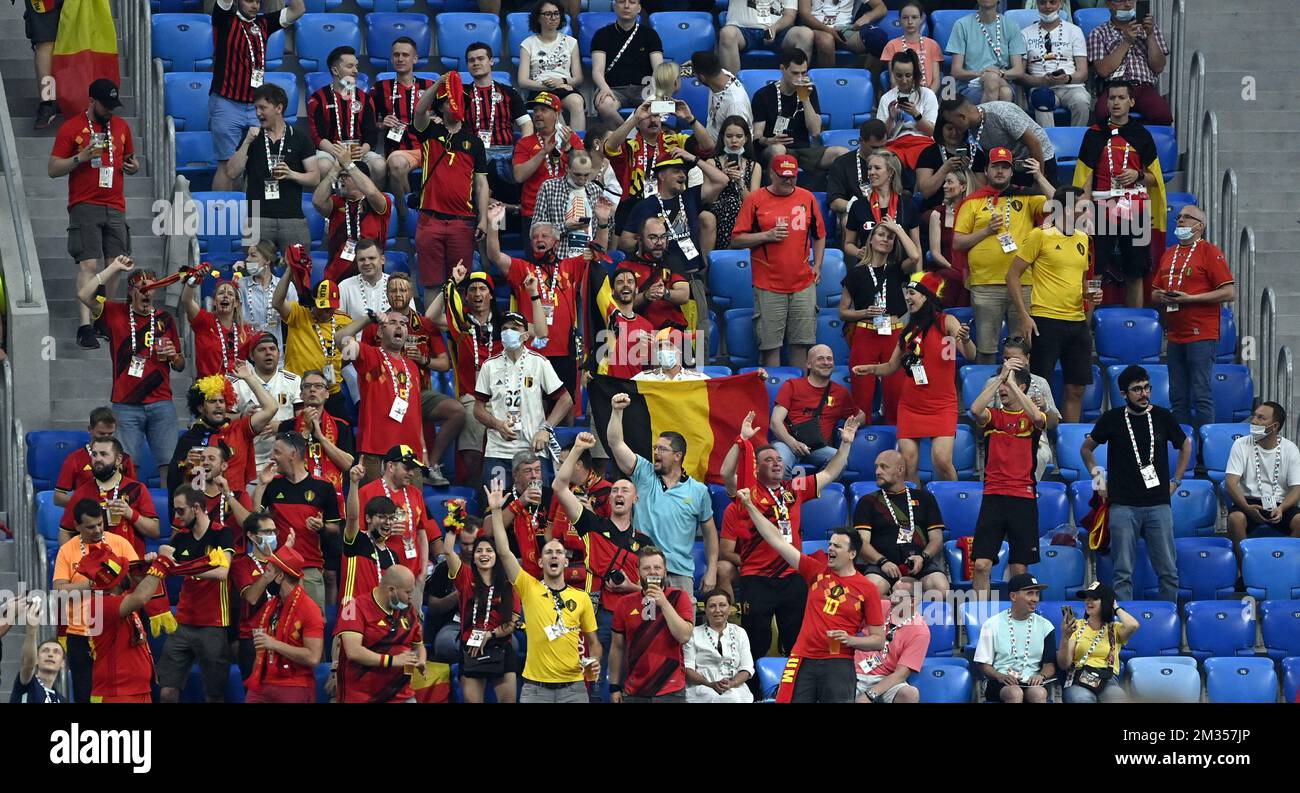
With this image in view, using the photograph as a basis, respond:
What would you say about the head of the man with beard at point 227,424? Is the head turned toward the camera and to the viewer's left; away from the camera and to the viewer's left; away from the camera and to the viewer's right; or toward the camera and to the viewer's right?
toward the camera and to the viewer's right

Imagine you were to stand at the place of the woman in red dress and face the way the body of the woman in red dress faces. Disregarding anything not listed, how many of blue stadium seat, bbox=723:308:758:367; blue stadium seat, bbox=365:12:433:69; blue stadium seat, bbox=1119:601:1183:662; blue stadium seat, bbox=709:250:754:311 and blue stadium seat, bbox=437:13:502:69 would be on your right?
4

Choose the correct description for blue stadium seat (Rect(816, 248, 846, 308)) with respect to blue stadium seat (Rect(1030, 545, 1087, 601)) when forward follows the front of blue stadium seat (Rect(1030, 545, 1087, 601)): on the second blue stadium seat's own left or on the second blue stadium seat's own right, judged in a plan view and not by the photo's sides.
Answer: on the second blue stadium seat's own right

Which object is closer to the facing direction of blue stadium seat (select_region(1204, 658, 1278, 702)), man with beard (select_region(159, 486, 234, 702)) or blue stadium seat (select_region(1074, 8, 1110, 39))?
the man with beard

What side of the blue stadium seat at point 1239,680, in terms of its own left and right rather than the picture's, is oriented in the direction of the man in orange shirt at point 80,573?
right

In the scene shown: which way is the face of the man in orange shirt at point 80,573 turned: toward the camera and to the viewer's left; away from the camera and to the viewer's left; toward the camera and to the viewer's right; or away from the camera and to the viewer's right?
toward the camera and to the viewer's right

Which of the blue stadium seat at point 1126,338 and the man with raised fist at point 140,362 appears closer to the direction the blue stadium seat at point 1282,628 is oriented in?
the man with raised fist

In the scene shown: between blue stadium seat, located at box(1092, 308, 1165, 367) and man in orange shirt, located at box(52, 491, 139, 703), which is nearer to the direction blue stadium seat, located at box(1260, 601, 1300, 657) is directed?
the man in orange shirt

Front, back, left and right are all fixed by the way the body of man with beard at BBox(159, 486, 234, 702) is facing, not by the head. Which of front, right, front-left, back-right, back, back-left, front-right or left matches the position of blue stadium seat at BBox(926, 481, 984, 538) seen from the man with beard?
back-left
